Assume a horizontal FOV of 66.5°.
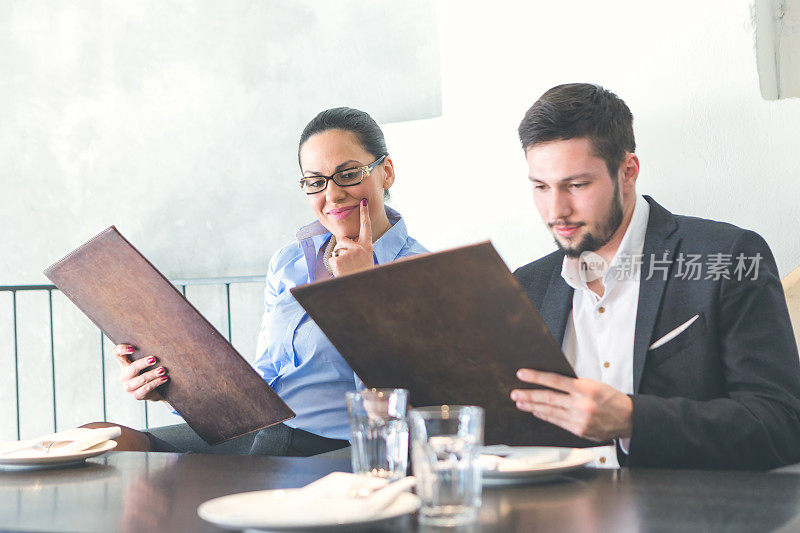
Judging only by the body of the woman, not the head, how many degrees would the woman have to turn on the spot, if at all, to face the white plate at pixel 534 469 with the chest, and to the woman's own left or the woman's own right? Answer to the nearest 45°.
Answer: approximately 45° to the woman's own left

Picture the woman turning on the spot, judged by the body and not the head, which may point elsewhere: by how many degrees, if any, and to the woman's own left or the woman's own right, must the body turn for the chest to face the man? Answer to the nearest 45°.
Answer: approximately 90° to the woman's own left

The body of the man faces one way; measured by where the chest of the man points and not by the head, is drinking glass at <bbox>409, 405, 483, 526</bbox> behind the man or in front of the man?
in front

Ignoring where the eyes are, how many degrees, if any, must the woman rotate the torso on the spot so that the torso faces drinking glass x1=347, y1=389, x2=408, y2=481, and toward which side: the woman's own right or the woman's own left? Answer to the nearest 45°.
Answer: approximately 45° to the woman's own left

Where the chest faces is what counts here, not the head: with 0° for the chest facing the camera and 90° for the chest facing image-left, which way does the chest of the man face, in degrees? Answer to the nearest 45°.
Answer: approximately 45°

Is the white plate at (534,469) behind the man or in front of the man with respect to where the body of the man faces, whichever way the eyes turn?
in front

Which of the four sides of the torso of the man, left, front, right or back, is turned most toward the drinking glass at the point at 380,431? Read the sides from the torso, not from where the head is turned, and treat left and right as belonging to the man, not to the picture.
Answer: front

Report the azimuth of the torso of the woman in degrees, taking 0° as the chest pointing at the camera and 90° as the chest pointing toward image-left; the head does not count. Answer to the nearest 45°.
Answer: approximately 45°

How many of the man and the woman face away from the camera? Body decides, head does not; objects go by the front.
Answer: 0
